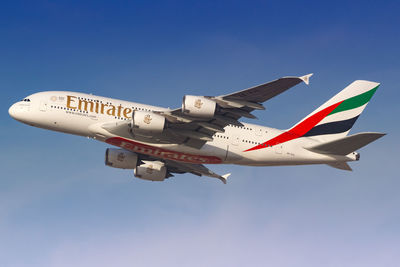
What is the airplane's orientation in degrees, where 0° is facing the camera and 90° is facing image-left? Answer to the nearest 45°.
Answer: approximately 90°
